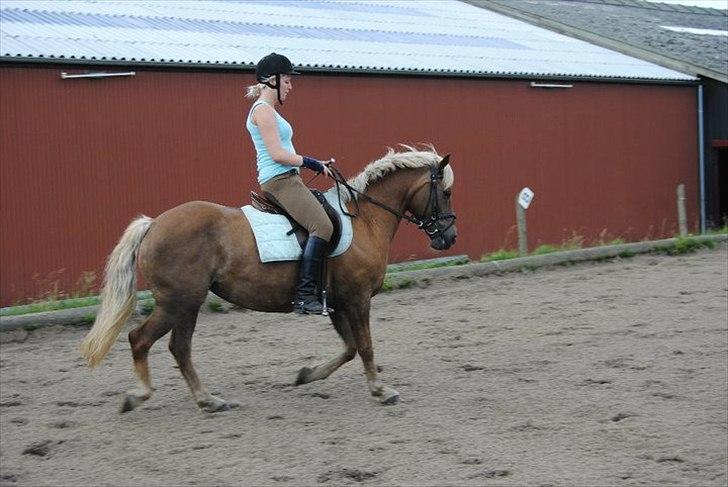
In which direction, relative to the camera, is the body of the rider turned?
to the viewer's right

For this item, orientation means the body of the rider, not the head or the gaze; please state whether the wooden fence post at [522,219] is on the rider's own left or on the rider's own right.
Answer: on the rider's own left

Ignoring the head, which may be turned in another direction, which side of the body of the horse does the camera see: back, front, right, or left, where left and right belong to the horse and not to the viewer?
right

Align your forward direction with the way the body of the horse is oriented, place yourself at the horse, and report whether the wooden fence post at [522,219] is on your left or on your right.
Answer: on your left

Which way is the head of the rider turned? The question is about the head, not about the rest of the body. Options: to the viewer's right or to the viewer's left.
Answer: to the viewer's right
